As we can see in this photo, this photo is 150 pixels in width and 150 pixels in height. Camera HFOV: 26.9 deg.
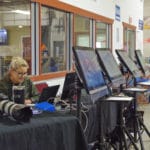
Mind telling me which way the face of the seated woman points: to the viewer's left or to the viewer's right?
to the viewer's right

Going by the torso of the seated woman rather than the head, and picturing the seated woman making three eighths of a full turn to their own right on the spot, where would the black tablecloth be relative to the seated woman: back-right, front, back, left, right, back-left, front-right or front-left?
left

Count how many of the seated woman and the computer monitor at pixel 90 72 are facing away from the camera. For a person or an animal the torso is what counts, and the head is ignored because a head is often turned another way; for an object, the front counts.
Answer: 0

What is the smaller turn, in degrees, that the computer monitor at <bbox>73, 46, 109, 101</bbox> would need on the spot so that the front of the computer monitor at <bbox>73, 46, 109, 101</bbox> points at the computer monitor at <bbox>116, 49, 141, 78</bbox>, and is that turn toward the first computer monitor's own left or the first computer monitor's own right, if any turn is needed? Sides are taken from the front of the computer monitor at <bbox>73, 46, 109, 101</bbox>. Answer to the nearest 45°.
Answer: approximately 135° to the first computer monitor's own left

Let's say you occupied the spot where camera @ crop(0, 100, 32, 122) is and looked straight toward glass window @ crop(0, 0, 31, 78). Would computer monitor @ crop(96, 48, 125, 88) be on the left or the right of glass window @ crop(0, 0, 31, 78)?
right
